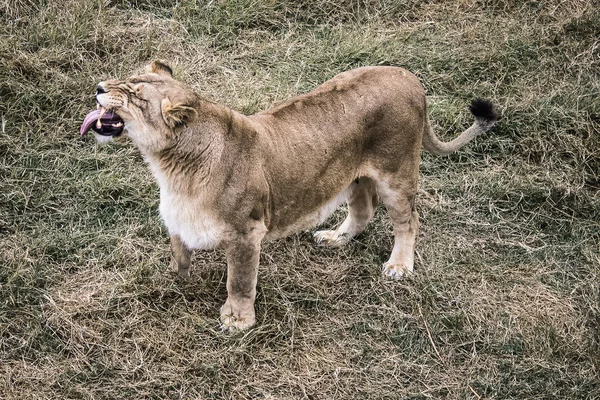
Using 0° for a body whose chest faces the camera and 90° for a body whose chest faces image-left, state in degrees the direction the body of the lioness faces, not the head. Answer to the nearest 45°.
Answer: approximately 45°
